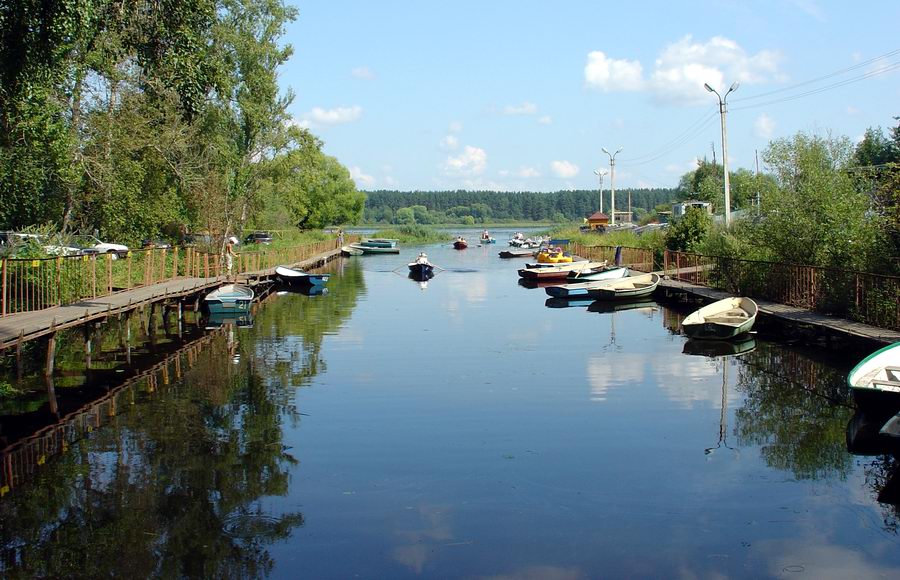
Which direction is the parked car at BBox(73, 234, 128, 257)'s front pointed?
to the viewer's right

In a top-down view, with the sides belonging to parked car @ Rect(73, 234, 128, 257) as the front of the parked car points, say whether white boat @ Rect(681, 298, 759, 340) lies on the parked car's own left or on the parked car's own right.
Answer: on the parked car's own right

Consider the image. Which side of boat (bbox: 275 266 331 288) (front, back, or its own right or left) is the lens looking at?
left

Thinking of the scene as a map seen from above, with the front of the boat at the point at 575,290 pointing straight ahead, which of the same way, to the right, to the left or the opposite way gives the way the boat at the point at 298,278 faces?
the opposite way

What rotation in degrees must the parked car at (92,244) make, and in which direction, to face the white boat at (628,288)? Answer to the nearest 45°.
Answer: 0° — it already faces it

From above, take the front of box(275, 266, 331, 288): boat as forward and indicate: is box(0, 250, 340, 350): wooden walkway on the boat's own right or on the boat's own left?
on the boat's own left

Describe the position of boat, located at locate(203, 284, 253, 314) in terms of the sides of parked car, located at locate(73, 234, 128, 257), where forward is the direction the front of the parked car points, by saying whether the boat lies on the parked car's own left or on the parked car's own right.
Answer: on the parked car's own right
